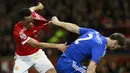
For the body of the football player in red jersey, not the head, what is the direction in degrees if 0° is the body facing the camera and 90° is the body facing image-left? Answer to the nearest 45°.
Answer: approximately 315°
